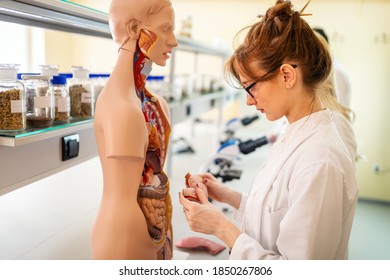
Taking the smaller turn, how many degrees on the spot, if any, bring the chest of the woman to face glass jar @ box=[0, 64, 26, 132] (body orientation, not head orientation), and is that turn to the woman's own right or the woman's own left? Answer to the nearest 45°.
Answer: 0° — they already face it

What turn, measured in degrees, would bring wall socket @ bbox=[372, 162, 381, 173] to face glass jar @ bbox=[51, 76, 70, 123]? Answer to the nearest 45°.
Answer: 0° — it already faces it

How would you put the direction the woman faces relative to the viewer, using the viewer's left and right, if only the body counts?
facing to the left of the viewer

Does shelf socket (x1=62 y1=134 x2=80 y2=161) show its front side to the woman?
yes

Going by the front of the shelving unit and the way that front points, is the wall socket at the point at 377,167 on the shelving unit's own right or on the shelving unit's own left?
on the shelving unit's own left

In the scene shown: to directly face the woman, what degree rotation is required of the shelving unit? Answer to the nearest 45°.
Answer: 0° — it already faces them

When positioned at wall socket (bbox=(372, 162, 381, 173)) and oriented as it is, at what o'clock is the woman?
The woman is roughly at 12 o'clock from the wall socket.
